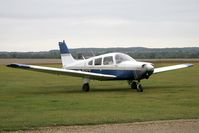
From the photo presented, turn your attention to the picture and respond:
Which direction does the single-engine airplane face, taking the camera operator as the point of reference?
facing the viewer and to the right of the viewer
